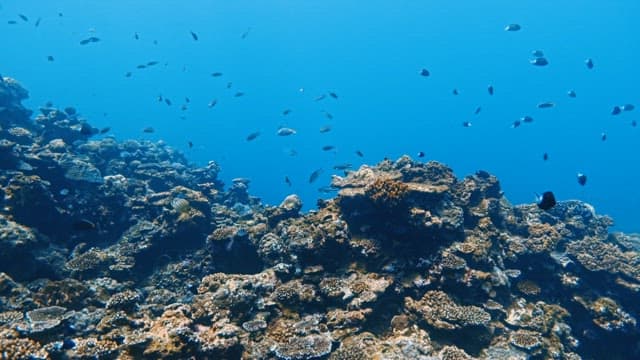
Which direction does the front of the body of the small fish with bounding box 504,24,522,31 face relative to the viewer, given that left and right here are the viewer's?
facing to the right of the viewer
